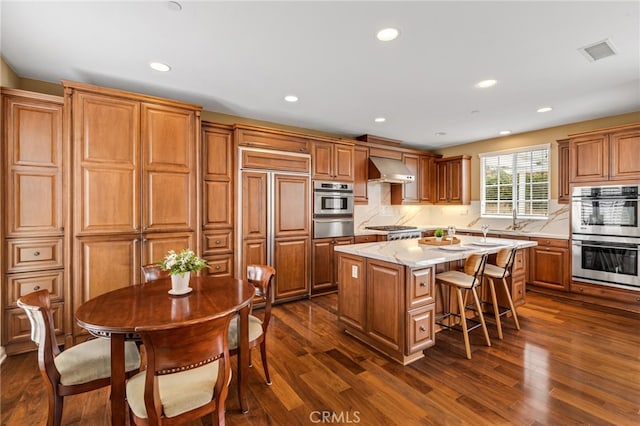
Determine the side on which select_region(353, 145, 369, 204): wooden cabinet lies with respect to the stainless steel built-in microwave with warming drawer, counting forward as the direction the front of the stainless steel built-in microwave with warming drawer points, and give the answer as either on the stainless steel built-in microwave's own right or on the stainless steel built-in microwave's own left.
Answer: on the stainless steel built-in microwave's own left

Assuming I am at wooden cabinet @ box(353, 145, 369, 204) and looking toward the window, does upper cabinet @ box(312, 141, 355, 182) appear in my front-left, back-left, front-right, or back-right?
back-right

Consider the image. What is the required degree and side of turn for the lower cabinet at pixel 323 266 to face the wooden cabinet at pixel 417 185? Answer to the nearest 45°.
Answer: approximately 90° to its left

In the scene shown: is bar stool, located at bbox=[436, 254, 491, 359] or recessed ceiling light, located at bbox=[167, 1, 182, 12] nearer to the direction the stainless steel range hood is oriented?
the bar stool

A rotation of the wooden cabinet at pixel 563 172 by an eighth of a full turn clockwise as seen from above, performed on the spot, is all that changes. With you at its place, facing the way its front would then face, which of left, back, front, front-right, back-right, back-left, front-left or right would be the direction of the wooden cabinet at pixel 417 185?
front-right

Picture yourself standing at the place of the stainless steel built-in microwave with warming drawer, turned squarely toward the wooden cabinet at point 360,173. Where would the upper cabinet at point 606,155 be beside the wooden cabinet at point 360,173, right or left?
right

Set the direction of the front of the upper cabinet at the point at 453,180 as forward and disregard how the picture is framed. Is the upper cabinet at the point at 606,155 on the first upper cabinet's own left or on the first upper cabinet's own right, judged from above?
on the first upper cabinet's own left

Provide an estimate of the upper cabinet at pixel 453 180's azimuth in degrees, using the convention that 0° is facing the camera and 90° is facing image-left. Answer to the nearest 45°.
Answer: approximately 45°
